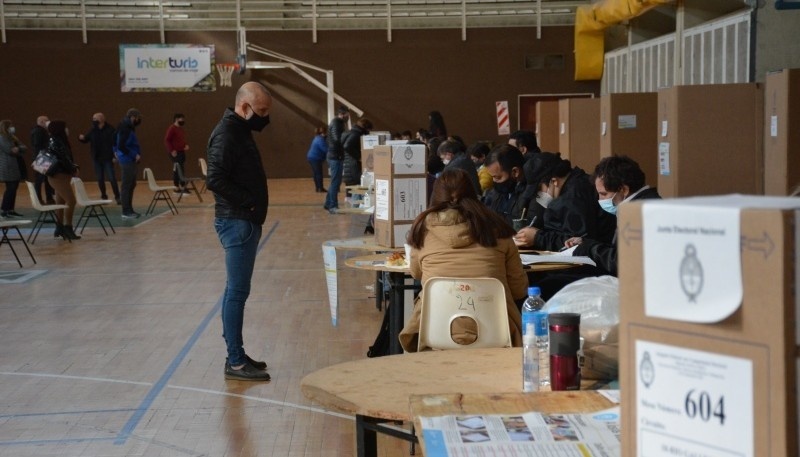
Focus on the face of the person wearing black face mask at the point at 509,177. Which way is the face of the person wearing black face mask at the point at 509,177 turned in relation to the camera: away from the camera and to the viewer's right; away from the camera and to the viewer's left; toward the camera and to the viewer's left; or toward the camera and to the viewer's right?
toward the camera and to the viewer's left

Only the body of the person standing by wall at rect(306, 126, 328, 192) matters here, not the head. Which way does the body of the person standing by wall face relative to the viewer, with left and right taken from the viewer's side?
facing to the right of the viewer

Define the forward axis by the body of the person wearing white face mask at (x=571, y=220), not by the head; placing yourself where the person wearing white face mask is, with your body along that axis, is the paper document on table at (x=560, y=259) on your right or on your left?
on your left

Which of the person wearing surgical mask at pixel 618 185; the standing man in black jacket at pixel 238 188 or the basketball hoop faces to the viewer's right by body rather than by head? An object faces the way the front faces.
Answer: the standing man in black jacket

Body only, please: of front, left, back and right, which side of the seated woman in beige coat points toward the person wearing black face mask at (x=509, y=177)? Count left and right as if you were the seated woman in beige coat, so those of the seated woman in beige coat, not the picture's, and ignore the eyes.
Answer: front

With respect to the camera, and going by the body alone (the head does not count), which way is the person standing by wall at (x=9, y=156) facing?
to the viewer's right

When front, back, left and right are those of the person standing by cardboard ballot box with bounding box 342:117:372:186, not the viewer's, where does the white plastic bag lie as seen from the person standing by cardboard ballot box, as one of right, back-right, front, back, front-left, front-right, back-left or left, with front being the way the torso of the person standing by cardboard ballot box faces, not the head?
right

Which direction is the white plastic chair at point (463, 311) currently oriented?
away from the camera

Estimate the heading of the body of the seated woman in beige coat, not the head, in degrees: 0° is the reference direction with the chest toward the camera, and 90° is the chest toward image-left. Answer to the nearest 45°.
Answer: approximately 180°

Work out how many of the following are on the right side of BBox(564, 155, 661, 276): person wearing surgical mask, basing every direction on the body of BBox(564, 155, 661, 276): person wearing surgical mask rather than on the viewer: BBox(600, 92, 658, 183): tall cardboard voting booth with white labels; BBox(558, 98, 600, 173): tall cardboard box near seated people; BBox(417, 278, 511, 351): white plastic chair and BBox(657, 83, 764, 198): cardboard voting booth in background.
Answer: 3

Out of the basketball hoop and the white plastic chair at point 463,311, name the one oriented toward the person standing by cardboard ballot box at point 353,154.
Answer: the white plastic chair

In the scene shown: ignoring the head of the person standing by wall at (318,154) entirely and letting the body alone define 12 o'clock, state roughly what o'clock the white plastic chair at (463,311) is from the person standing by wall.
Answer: The white plastic chair is roughly at 3 o'clock from the person standing by wall.

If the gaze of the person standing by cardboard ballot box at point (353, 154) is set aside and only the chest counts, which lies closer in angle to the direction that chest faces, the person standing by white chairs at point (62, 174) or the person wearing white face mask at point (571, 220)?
the person wearing white face mask

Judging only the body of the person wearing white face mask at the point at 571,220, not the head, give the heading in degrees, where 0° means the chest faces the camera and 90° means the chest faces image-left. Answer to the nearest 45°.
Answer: approximately 90°

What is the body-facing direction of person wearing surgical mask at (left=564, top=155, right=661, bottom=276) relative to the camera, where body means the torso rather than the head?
to the viewer's left

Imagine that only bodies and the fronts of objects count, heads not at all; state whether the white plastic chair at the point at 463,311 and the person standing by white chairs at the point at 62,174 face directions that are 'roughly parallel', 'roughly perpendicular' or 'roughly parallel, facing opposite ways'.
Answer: roughly perpendicular
